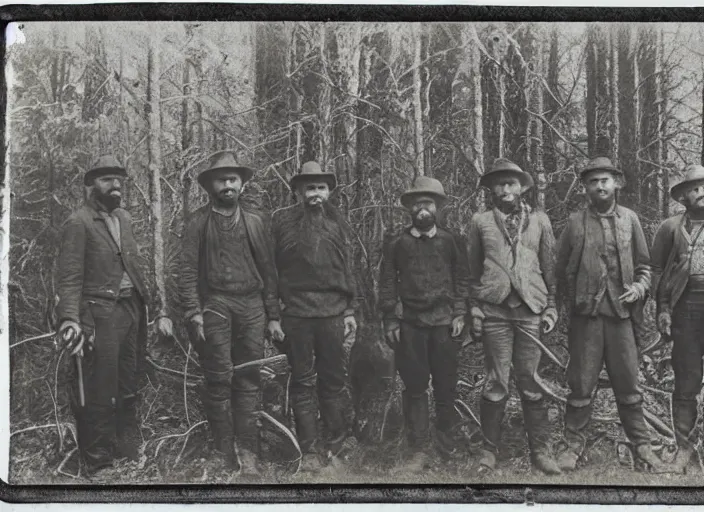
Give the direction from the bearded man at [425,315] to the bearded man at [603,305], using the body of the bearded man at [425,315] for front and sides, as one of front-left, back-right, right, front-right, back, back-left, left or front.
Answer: left

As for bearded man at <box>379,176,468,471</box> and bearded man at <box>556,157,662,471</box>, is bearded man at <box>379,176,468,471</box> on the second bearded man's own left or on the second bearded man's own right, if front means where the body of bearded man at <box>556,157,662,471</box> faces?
on the second bearded man's own right
